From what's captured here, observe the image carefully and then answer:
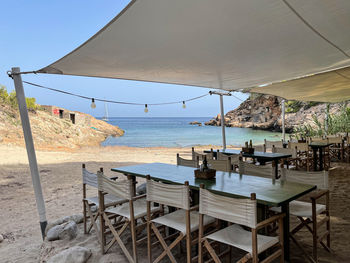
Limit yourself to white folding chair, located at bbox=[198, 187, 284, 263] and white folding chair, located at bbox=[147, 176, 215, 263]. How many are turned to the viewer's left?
0

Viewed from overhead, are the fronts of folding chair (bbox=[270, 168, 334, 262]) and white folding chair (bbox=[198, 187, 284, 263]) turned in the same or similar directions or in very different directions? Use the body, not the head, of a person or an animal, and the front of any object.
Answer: very different directions

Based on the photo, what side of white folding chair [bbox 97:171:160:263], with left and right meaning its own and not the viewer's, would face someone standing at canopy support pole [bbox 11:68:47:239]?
left

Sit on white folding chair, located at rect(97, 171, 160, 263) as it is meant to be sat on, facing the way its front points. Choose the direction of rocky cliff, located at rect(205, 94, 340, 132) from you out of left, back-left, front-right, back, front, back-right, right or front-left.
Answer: front

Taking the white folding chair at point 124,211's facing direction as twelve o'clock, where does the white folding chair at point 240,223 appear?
the white folding chair at point 240,223 is roughly at 3 o'clock from the white folding chair at point 124,211.

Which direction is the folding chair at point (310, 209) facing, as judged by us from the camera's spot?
facing the viewer and to the left of the viewer

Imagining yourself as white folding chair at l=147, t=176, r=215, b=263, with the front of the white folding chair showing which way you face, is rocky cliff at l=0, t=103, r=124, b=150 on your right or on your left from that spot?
on your left

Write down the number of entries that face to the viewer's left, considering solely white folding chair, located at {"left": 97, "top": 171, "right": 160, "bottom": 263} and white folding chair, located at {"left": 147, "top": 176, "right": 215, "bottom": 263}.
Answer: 0

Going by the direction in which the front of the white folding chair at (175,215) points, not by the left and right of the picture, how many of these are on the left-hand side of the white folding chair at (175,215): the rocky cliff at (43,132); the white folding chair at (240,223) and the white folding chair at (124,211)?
2

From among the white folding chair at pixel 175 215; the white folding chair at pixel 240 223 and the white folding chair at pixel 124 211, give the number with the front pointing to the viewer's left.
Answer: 0

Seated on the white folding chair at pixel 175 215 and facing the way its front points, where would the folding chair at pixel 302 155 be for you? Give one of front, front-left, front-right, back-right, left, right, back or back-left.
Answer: front

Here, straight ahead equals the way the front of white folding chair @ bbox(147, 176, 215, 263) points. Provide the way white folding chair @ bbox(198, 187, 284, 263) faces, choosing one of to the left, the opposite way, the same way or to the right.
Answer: the same way

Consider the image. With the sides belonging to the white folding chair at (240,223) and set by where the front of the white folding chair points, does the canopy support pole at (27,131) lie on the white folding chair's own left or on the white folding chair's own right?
on the white folding chair's own left

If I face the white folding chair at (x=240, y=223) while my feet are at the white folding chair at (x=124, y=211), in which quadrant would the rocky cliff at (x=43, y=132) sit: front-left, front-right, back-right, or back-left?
back-left

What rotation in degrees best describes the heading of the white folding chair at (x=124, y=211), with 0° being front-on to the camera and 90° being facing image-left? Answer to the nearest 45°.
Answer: approximately 225°

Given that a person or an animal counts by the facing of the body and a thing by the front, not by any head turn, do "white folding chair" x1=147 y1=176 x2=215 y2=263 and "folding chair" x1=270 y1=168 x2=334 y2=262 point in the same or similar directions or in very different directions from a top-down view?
very different directions

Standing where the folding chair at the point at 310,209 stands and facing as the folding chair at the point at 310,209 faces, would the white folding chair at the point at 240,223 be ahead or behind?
ahead

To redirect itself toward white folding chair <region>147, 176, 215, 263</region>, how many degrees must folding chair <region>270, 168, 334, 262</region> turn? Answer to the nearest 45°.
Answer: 0° — it already faces it

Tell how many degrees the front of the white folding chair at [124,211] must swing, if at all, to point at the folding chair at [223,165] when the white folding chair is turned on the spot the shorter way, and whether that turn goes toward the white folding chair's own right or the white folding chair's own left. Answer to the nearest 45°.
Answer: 0° — it already faces it
